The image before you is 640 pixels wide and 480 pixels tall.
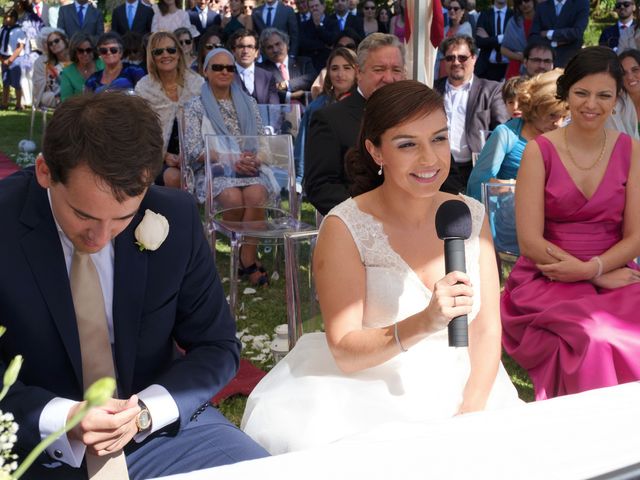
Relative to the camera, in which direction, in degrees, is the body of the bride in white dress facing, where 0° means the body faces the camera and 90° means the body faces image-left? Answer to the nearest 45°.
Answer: approximately 315°

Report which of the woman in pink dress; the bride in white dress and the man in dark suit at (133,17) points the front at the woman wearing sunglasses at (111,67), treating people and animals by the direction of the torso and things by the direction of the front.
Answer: the man in dark suit

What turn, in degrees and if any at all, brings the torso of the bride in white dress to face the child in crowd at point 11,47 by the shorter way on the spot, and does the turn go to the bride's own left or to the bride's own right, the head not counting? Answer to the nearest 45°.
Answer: approximately 180°

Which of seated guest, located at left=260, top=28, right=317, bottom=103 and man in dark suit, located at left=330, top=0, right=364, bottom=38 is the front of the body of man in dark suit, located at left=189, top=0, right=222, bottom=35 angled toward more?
the seated guest

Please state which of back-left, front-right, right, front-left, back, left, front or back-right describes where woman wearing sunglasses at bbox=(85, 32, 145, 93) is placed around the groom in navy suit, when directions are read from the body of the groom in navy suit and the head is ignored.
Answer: back

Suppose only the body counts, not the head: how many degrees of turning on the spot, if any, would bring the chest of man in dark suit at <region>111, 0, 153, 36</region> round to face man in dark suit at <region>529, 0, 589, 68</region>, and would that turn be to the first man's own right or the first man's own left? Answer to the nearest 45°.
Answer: approximately 45° to the first man's own left

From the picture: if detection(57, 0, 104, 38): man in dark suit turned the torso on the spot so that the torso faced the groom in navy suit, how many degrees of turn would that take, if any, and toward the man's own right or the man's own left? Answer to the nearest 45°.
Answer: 0° — they already face them

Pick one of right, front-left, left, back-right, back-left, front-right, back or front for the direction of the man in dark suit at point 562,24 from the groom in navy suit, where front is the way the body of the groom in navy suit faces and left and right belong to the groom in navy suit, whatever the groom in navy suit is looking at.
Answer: back-left
